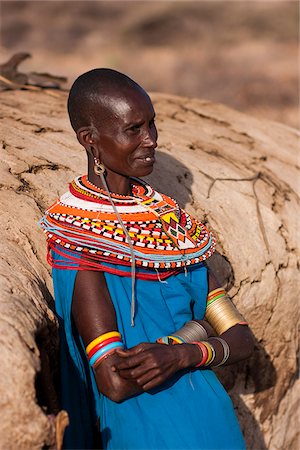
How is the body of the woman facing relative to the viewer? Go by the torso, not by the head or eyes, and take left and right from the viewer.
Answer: facing the viewer and to the right of the viewer
